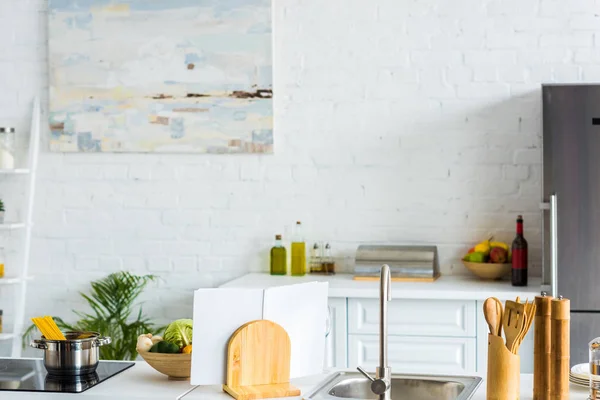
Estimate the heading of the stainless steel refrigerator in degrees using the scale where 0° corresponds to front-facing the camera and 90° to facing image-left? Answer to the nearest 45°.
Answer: approximately 0°

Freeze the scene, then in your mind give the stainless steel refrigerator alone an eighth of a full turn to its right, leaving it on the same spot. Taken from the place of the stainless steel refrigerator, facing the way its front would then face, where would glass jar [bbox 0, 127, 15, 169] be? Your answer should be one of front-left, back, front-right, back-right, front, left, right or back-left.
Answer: front-right

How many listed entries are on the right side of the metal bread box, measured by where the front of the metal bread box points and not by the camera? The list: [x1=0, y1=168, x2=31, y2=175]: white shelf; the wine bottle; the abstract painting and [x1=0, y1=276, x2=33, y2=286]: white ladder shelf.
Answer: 3

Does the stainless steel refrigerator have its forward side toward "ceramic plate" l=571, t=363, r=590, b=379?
yes

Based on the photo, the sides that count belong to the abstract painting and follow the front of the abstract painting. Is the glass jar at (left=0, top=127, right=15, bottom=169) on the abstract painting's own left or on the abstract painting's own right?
on the abstract painting's own right

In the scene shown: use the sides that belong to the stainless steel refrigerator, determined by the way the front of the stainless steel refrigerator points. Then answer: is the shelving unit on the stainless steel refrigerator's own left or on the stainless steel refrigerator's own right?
on the stainless steel refrigerator's own right
